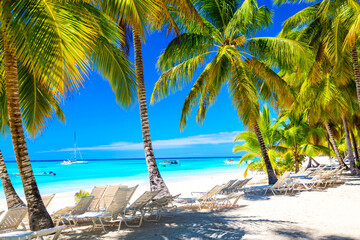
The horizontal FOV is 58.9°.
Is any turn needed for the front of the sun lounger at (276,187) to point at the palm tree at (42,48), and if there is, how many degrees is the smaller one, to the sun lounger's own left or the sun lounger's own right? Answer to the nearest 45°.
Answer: approximately 90° to the sun lounger's own left

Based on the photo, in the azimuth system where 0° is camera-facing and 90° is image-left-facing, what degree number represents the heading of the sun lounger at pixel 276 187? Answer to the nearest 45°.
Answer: approximately 90°

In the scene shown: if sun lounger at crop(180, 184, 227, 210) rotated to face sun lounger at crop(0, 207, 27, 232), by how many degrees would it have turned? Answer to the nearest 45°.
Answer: approximately 45° to its left

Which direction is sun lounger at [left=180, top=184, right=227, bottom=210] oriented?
to the viewer's left

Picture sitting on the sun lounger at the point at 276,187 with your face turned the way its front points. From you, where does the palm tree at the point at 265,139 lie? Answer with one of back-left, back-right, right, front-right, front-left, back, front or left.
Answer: right

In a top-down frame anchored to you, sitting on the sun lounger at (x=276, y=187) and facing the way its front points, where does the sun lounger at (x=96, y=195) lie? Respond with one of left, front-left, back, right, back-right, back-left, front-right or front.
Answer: front-left
